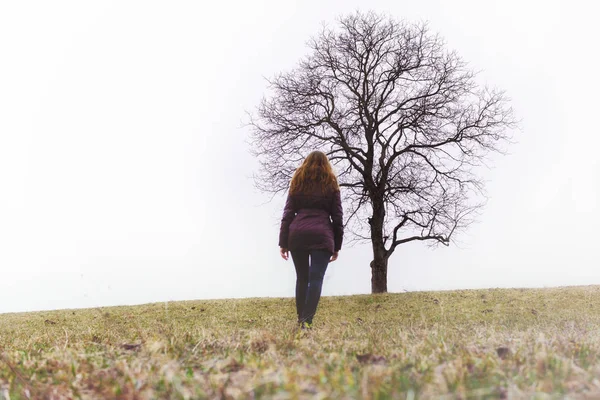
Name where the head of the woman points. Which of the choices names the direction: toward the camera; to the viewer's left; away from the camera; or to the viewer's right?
away from the camera

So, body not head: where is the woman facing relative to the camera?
away from the camera
